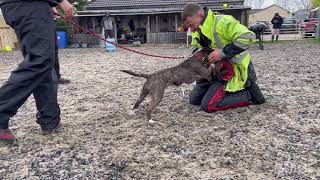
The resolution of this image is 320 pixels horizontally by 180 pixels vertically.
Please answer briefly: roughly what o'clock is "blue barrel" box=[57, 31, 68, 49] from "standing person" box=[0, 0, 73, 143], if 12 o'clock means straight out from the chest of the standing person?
The blue barrel is roughly at 9 o'clock from the standing person.

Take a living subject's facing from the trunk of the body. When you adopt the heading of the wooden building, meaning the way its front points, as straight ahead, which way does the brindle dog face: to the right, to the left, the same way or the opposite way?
to the left

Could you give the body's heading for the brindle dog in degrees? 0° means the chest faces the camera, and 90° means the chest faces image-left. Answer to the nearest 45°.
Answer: approximately 270°

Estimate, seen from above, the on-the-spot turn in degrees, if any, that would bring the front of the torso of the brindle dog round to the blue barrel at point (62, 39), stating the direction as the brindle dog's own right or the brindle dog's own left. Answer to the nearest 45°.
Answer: approximately 90° to the brindle dog's own left

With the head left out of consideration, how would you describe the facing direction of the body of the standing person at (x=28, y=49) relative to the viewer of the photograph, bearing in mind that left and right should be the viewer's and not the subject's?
facing to the right of the viewer

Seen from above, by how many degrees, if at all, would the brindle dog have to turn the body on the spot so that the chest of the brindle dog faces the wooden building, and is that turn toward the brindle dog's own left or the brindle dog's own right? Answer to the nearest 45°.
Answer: approximately 90° to the brindle dog's own left

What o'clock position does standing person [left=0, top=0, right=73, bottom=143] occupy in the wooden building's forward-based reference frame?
The standing person is roughly at 12 o'clock from the wooden building.

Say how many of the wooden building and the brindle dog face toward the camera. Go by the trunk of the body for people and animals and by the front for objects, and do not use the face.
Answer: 1

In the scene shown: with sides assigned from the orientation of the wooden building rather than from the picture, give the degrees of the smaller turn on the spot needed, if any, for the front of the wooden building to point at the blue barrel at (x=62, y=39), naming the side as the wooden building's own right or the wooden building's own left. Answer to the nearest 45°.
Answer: approximately 45° to the wooden building's own right

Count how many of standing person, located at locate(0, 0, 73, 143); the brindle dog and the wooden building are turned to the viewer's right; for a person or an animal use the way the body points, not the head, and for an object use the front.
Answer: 2

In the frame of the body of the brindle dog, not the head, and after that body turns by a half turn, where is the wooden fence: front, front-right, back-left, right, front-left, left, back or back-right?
right

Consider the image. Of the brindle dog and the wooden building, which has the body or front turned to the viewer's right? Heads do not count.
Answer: the brindle dog
